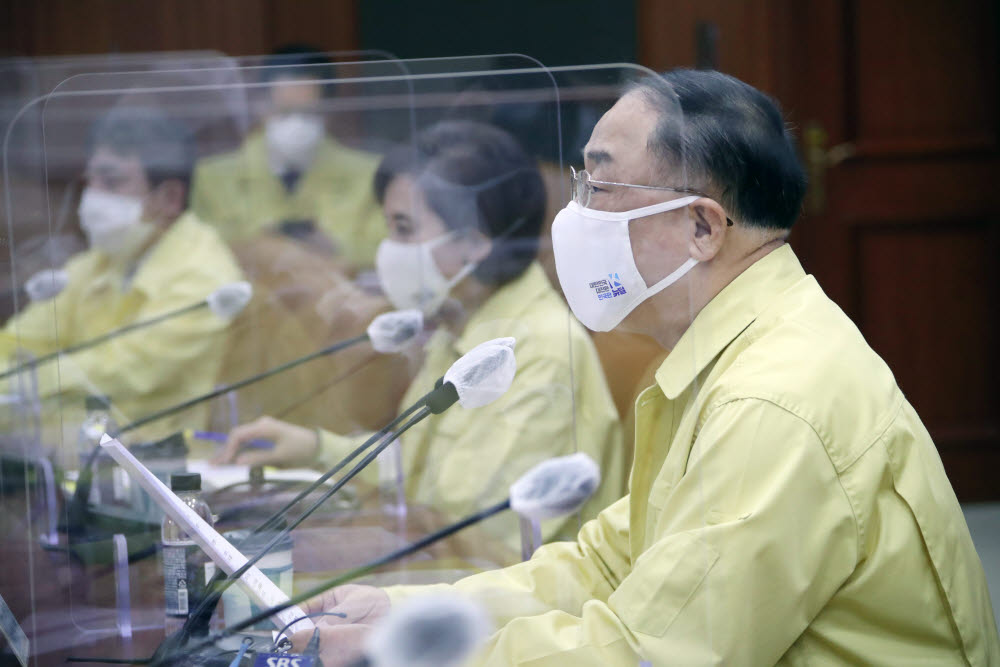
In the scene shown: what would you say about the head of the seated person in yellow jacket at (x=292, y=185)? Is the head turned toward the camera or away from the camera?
toward the camera

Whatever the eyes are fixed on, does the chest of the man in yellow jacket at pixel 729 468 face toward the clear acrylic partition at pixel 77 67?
no

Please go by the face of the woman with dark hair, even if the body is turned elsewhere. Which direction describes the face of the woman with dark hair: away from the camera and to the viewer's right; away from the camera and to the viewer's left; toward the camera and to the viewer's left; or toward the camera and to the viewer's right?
toward the camera and to the viewer's left

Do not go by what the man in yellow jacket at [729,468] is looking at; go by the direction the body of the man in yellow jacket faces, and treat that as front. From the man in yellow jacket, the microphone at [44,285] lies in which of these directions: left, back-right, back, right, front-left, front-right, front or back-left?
front-right

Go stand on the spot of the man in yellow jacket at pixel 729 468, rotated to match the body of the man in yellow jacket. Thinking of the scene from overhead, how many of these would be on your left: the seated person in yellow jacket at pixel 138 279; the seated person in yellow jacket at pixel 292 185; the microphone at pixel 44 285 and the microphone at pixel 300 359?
0

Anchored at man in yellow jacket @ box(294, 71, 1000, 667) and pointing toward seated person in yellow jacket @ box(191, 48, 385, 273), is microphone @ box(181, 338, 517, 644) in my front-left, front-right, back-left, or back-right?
front-left

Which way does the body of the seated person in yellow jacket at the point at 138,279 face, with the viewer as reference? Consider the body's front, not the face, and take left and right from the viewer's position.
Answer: facing the viewer and to the left of the viewer

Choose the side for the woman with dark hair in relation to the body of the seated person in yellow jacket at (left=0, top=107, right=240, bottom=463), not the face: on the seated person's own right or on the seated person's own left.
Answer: on the seated person's own left

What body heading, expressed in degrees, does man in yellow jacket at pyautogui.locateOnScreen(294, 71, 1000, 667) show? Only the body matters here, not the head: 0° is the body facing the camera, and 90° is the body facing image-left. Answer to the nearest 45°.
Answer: approximately 90°

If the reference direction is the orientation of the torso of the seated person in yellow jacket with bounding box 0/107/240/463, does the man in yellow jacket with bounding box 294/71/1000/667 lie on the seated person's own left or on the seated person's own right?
on the seated person's own left
